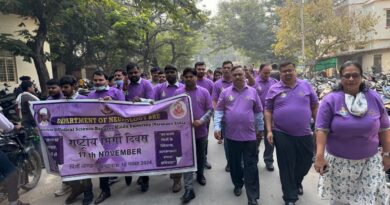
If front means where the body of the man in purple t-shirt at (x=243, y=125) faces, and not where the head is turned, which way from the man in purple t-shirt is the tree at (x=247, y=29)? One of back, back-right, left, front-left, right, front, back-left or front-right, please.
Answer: back

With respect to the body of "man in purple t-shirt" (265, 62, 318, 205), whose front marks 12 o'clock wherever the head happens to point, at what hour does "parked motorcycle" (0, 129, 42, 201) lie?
The parked motorcycle is roughly at 3 o'clock from the man in purple t-shirt.

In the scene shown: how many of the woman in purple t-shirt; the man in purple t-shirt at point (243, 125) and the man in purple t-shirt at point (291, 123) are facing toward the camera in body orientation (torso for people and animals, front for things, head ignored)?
3

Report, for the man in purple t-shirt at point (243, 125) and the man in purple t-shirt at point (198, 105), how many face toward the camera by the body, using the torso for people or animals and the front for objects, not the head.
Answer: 2

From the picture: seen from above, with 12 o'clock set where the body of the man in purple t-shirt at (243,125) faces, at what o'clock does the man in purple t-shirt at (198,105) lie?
the man in purple t-shirt at (198,105) is roughly at 4 o'clock from the man in purple t-shirt at (243,125).

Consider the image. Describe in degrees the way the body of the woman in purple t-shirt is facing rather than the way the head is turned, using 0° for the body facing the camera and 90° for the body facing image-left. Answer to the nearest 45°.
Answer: approximately 0°

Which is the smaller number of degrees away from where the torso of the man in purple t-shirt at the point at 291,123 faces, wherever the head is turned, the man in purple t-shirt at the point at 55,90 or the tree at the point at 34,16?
the man in purple t-shirt

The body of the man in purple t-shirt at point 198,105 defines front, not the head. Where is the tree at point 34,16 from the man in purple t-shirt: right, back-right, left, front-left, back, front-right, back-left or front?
back-right

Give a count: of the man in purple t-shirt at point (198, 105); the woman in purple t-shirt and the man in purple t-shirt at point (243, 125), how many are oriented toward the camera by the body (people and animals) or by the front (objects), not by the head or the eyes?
3
